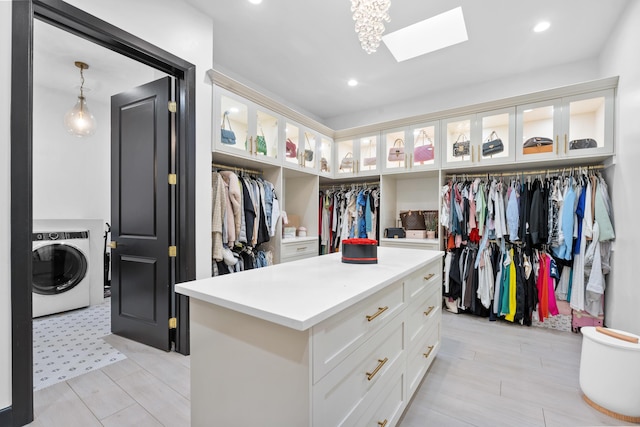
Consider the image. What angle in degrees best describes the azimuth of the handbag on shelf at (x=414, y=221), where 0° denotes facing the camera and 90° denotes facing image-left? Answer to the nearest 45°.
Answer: approximately 0°

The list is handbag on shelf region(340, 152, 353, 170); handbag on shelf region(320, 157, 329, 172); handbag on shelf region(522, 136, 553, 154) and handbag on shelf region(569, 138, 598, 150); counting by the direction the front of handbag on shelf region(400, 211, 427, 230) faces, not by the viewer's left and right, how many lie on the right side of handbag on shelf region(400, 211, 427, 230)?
2

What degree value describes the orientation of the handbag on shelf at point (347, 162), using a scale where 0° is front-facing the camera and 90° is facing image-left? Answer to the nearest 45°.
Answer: approximately 0°

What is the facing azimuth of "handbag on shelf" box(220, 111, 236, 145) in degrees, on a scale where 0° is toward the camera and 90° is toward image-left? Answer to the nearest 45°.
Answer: approximately 315°

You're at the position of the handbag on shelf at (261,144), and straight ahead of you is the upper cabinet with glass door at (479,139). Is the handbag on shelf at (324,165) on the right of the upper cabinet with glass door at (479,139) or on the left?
left

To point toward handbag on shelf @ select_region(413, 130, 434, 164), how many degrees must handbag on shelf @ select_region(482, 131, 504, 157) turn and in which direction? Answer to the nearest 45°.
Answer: approximately 90° to its right

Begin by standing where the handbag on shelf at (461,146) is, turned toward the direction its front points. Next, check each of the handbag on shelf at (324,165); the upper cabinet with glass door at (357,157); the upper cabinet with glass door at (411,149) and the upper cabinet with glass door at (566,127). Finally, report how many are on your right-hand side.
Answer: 3
